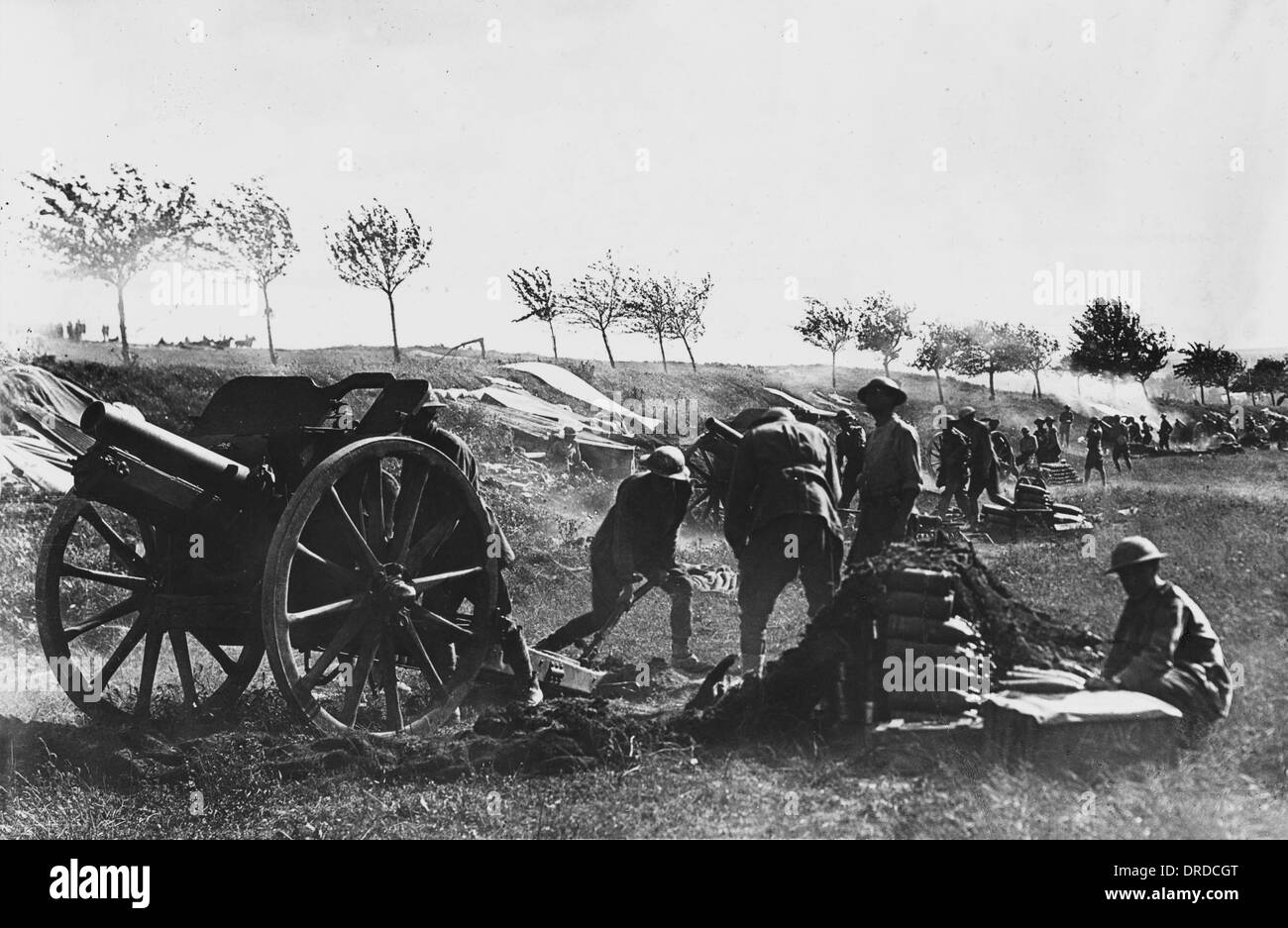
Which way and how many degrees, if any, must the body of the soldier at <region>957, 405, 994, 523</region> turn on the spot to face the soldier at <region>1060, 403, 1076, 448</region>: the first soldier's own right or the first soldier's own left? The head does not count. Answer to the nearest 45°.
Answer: approximately 90° to the first soldier's own right

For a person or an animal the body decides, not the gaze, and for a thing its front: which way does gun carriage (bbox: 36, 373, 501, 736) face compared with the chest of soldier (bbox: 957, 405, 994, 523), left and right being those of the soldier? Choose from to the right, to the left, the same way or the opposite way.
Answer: to the left

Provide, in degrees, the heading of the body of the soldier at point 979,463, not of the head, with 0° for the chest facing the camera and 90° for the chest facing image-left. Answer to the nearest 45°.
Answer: approximately 90°

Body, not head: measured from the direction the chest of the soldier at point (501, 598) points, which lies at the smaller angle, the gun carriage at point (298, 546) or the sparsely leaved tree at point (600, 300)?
the gun carriage

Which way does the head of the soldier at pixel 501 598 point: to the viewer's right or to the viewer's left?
to the viewer's left

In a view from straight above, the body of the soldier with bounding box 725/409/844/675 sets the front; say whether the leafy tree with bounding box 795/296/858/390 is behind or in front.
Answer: in front

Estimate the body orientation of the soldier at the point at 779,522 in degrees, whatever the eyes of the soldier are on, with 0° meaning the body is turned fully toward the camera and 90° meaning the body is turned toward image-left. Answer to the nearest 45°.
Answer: approximately 180°

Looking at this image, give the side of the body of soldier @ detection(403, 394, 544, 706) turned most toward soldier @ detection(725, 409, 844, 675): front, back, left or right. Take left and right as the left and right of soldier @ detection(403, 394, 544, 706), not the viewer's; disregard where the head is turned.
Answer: back

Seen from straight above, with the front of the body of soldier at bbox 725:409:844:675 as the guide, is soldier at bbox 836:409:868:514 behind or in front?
in front

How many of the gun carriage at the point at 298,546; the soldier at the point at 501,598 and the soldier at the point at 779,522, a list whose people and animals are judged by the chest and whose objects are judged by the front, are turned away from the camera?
1

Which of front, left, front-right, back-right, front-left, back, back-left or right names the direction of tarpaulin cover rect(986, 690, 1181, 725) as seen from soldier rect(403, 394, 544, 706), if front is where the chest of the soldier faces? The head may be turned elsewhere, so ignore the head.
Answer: back-left

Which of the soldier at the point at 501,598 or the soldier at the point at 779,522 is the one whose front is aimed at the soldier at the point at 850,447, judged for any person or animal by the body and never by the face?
the soldier at the point at 779,522

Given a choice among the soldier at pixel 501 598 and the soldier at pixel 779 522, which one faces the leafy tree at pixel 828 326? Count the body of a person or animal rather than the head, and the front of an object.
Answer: the soldier at pixel 779 522

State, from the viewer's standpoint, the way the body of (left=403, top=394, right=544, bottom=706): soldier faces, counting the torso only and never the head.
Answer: to the viewer's left
